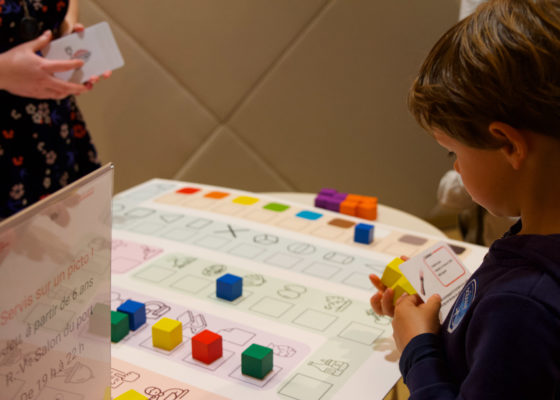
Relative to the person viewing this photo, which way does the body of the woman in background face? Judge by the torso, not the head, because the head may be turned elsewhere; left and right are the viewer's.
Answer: facing the viewer and to the right of the viewer

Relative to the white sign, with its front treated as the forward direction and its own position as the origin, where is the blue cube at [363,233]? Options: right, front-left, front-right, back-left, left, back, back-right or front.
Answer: left

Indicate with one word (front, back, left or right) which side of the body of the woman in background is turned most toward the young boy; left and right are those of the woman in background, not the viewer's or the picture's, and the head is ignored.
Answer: front

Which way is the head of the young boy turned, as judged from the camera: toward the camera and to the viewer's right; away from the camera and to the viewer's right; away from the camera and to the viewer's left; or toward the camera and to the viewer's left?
away from the camera and to the viewer's left

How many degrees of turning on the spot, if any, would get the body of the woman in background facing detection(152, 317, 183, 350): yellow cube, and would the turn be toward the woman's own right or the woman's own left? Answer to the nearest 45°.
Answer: approximately 45° to the woman's own right

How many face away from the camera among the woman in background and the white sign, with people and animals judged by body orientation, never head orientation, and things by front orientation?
0

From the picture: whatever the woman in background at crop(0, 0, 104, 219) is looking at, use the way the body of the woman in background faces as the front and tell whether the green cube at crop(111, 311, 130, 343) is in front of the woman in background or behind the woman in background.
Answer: in front

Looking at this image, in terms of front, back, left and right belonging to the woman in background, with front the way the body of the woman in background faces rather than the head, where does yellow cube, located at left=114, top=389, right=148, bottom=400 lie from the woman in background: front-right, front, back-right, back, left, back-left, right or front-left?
front-right

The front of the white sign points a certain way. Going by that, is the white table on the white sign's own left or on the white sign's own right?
on the white sign's own left
